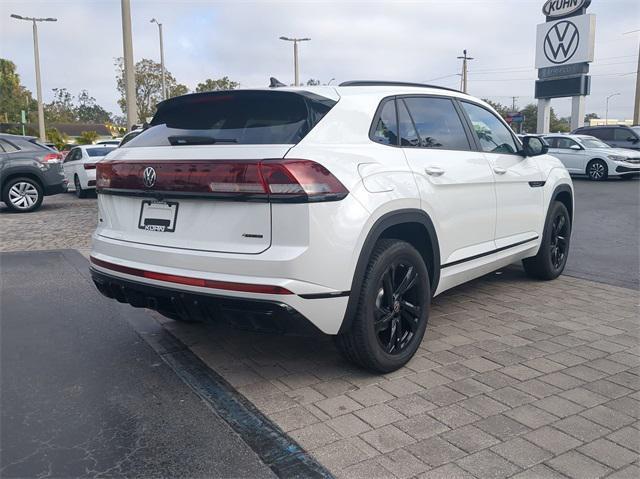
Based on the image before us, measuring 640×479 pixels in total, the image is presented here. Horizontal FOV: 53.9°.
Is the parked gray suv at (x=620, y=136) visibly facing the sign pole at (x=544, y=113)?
no

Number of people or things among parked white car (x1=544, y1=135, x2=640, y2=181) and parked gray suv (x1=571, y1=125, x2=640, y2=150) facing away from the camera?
0

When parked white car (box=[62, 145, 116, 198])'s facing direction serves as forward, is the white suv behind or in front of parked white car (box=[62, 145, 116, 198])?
behind

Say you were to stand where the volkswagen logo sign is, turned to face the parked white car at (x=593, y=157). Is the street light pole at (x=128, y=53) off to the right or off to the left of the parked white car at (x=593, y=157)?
right

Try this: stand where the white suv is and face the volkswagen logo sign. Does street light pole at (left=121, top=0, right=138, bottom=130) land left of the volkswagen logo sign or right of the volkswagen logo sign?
left

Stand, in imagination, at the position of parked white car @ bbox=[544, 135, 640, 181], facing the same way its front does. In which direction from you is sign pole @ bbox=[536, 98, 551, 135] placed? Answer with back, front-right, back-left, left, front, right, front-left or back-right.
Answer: back-left

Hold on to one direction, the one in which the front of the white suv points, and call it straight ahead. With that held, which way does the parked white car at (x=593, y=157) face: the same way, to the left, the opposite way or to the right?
to the right

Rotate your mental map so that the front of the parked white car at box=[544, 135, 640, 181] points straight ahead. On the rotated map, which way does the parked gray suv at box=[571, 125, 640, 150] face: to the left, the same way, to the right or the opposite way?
the same way

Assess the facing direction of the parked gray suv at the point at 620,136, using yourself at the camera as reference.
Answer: facing the viewer and to the right of the viewer

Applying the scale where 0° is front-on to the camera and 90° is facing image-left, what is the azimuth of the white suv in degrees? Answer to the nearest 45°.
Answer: approximately 225°

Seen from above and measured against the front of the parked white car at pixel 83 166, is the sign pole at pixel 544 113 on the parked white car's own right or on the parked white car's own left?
on the parked white car's own right

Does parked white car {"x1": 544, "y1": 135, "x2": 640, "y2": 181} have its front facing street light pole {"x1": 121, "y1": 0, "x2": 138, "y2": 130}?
no

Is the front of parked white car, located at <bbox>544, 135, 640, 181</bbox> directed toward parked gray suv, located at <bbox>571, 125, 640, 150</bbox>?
no

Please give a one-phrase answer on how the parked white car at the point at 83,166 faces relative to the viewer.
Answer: facing away from the viewer and to the left of the viewer
